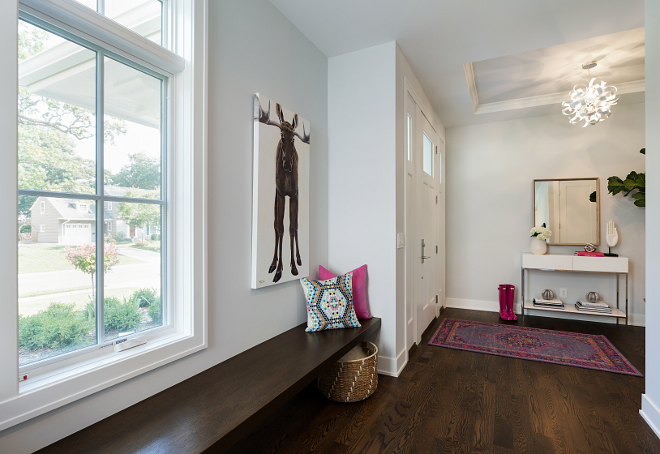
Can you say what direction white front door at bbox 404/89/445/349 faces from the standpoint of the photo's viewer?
facing to the right of the viewer

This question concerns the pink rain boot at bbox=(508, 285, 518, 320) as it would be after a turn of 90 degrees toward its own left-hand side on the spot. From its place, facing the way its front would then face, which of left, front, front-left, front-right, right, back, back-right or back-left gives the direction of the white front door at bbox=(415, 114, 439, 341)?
back

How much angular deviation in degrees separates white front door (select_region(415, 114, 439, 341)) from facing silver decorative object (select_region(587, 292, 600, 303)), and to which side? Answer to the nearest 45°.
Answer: approximately 45° to its left

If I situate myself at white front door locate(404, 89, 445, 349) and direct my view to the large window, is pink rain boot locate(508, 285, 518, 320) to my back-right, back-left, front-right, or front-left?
back-left

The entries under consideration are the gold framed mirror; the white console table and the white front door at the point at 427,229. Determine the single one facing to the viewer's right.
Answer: the white front door

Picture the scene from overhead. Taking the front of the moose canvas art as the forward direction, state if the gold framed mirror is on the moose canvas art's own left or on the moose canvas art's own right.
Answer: on the moose canvas art's own left

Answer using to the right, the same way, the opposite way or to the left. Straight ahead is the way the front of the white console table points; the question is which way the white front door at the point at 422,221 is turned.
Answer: to the left

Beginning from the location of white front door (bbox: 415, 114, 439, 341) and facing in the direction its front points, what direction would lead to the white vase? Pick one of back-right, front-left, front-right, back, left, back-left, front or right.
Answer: front-left

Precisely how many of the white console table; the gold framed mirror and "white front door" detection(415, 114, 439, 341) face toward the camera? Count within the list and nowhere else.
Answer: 2

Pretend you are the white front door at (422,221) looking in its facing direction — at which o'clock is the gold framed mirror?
The gold framed mirror is roughly at 11 o'clock from the white front door.
